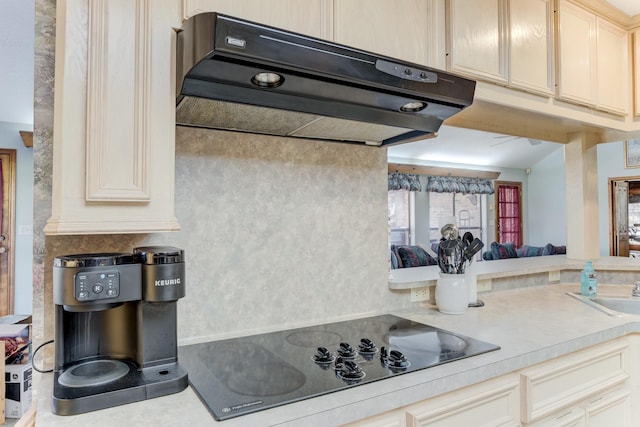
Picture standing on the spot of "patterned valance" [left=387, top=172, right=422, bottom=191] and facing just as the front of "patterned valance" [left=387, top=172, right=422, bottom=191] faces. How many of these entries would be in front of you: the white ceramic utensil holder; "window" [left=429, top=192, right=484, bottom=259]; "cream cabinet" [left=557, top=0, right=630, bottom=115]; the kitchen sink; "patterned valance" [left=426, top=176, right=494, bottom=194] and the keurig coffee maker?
4

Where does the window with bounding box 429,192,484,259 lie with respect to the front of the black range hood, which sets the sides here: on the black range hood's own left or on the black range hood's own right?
on the black range hood's own left

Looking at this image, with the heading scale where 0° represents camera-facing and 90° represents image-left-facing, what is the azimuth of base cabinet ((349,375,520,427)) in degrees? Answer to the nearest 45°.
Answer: approximately 315°

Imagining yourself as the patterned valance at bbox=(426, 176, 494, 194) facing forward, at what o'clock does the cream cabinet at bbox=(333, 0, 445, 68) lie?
The cream cabinet is roughly at 12 o'clock from the patterned valance.

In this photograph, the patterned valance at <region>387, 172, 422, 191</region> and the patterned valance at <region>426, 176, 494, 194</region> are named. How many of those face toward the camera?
2

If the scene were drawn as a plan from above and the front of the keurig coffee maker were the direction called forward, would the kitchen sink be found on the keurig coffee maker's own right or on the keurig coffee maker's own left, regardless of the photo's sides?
on the keurig coffee maker's own left
